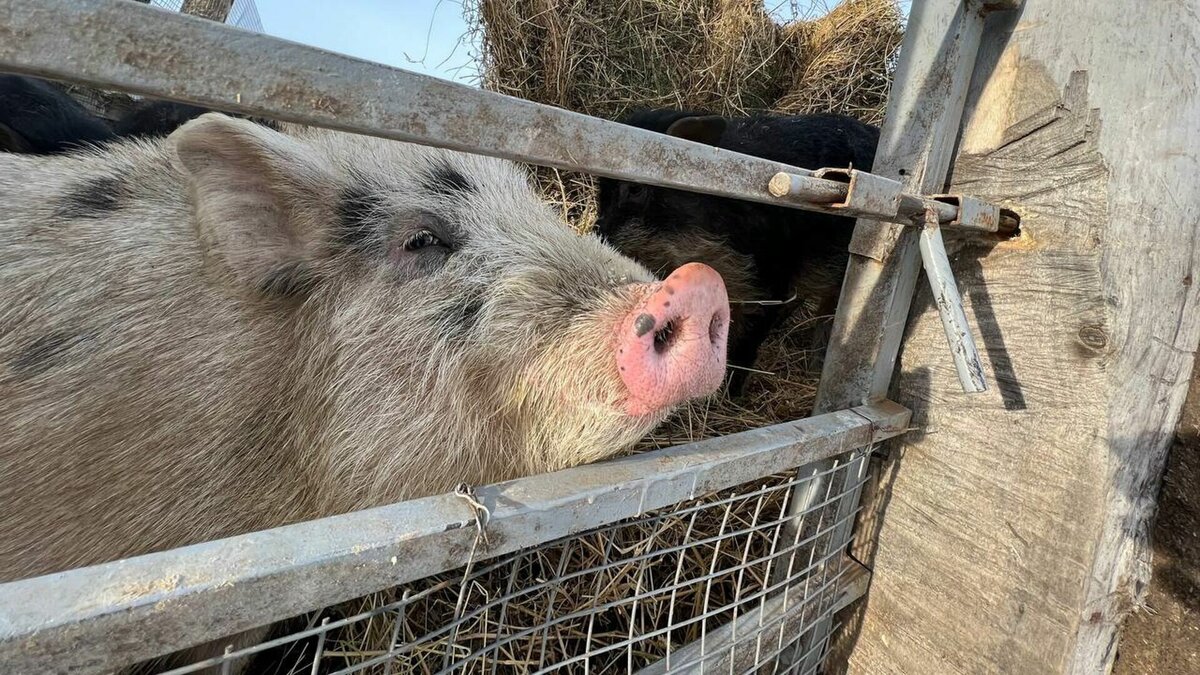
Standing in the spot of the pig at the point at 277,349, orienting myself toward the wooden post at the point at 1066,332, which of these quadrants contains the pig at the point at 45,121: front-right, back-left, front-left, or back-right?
back-left

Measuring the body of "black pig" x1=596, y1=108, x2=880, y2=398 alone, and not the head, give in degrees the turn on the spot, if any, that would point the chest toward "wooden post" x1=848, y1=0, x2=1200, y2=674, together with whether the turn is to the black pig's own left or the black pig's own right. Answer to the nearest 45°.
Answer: approximately 90° to the black pig's own left

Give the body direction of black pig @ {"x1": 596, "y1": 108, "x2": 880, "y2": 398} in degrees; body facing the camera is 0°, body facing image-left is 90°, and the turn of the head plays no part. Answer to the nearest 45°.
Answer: approximately 90°

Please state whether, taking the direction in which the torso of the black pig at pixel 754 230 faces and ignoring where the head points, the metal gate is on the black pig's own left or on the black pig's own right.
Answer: on the black pig's own left
